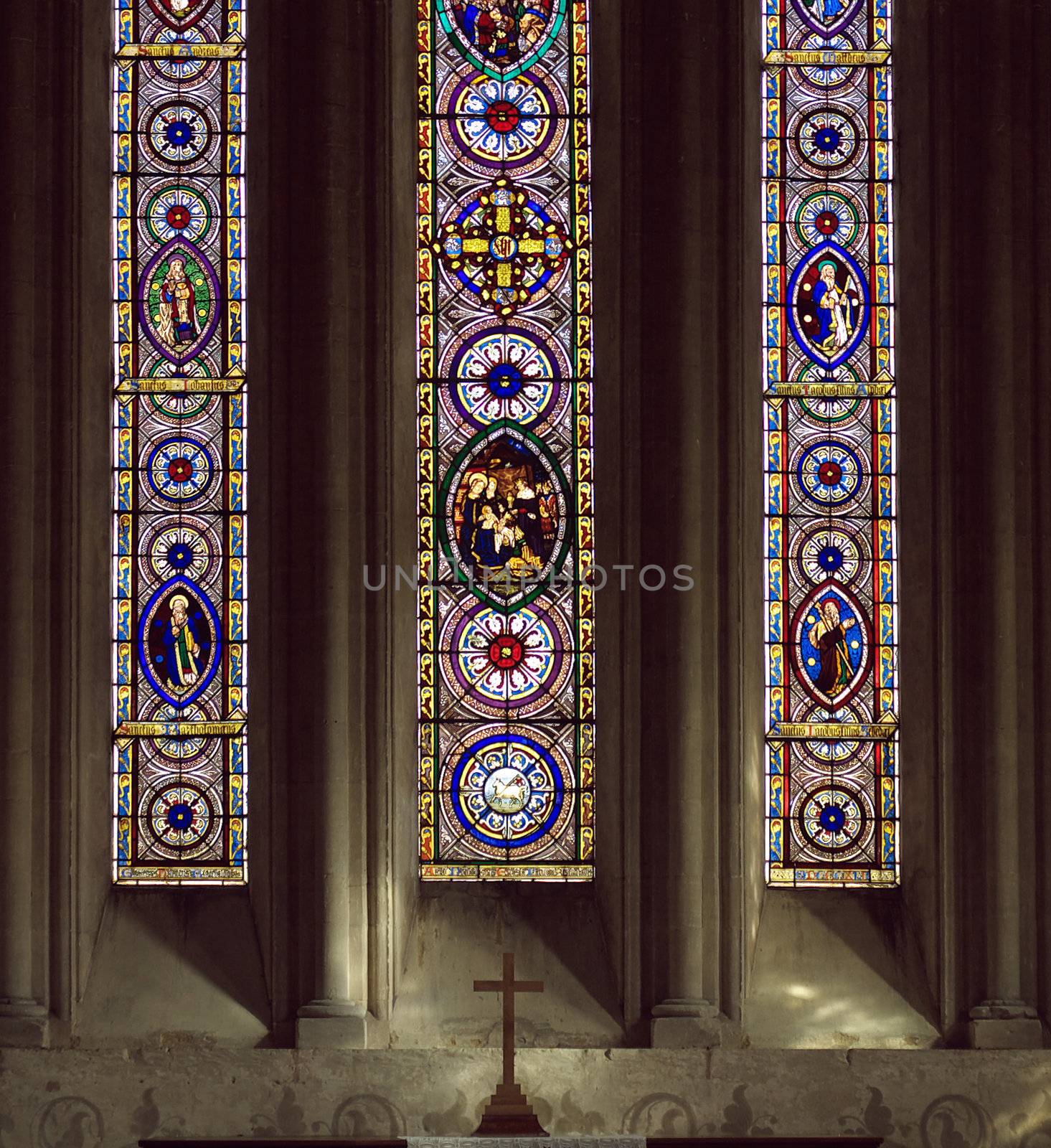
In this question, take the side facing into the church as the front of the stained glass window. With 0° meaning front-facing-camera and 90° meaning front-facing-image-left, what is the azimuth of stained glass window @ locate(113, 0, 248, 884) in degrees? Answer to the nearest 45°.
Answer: approximately 0°

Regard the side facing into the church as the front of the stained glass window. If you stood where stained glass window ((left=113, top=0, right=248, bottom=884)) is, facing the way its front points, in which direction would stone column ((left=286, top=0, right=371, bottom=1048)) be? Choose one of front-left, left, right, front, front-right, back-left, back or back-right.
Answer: front-left

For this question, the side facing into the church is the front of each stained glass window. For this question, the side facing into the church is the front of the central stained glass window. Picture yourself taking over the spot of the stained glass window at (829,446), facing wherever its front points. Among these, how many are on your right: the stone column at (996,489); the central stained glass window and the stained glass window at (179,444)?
2

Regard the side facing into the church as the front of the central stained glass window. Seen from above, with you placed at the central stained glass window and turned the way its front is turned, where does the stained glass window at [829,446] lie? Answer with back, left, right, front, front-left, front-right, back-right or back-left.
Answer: left

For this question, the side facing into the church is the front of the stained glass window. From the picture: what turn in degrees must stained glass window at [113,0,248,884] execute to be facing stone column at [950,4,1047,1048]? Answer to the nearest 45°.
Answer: approximately 90° to its left

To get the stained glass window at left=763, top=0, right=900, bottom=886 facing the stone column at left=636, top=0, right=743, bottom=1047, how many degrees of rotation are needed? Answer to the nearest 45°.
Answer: approximately 45° to its right

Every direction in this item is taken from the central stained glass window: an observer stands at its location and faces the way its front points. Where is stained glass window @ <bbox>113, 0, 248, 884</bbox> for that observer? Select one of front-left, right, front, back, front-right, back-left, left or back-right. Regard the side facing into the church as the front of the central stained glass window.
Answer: right
